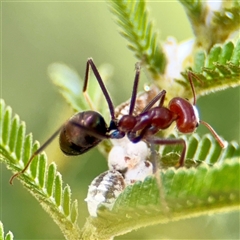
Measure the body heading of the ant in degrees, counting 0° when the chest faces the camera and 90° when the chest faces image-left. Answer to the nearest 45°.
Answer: approximately 270°

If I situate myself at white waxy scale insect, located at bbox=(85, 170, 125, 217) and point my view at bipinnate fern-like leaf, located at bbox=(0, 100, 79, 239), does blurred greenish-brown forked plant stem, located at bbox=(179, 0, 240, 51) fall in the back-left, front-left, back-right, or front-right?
back-right
